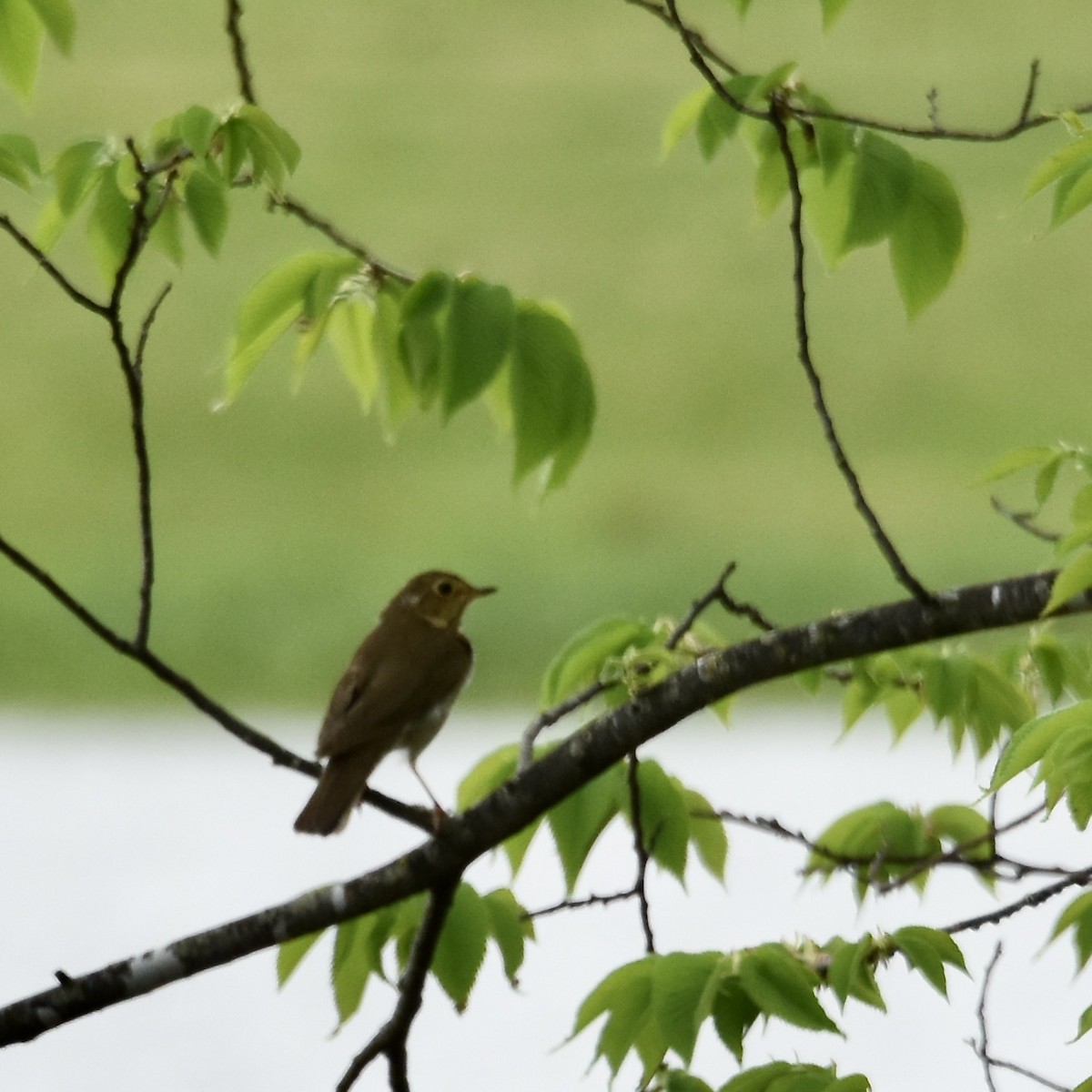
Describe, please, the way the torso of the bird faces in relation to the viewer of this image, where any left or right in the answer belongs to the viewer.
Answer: facing away from the viewer and to the right of the viewer
